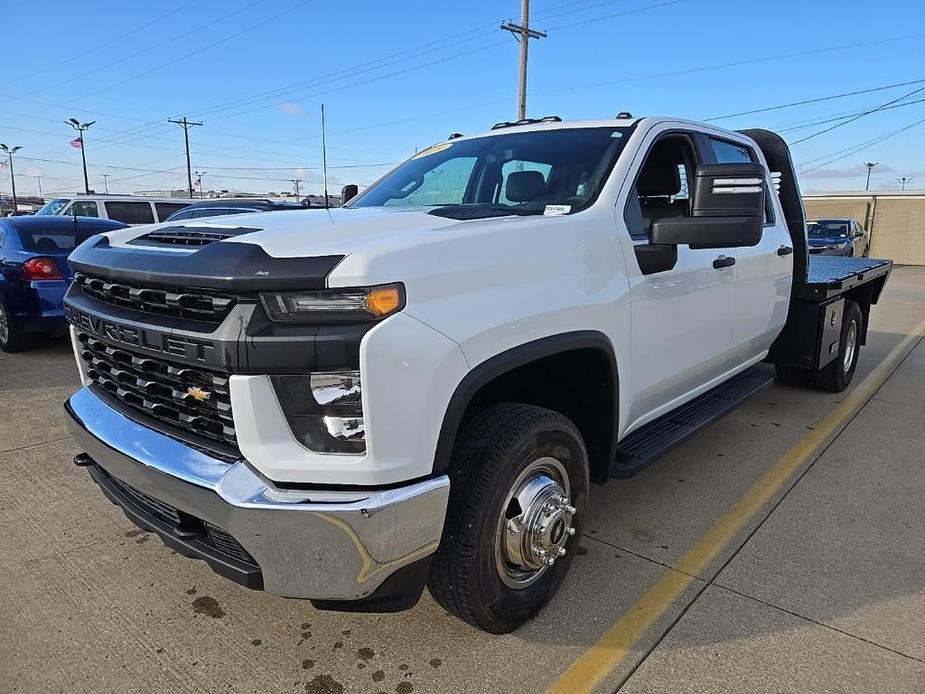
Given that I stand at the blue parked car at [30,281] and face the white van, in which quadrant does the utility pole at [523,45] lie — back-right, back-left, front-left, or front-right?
front-right

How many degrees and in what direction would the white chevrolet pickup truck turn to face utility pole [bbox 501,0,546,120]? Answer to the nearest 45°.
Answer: approximately 135° to its right

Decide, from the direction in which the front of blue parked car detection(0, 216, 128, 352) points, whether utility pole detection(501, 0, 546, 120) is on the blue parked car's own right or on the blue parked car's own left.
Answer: on the blue parked car's own right

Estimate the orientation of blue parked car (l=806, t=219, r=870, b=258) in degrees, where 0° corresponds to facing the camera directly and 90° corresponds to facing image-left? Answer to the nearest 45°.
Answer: approximately 45°

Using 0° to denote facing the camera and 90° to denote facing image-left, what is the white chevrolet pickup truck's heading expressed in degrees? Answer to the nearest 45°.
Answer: approximately 45°

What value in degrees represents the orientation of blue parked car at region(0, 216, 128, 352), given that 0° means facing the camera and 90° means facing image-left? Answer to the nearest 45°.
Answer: approximately 135°

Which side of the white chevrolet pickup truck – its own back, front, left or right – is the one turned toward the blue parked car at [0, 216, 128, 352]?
right

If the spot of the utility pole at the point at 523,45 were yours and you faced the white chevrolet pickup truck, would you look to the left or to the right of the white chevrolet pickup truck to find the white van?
right

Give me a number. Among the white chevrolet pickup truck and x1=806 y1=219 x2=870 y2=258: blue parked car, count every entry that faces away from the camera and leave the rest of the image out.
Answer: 0

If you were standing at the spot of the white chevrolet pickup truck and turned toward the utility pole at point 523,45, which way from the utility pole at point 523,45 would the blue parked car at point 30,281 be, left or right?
left

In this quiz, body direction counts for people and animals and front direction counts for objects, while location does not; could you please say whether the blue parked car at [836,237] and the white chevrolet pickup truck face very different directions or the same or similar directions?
same or similar directions
